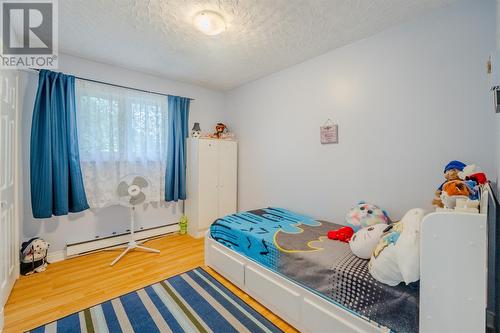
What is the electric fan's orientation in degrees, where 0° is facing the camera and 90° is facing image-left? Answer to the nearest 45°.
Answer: approximately 0°

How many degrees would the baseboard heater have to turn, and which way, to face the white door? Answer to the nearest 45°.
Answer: approximately 90° to its right

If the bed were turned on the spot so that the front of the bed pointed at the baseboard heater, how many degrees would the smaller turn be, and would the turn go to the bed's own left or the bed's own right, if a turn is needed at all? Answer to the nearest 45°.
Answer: approximately 45° to the bed's own left

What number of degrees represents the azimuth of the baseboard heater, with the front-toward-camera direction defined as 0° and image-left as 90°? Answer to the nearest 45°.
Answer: approximately 315°

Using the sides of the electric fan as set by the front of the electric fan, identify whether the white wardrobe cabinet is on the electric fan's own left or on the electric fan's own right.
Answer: on the electric fan's own left

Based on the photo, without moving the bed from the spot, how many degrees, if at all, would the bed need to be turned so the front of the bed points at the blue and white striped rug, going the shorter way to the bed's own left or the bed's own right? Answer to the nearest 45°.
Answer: approximately 45° to the bed's own left

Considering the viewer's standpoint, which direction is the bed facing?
facing away from the viewer and to the left of the viewer

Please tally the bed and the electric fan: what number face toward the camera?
1
